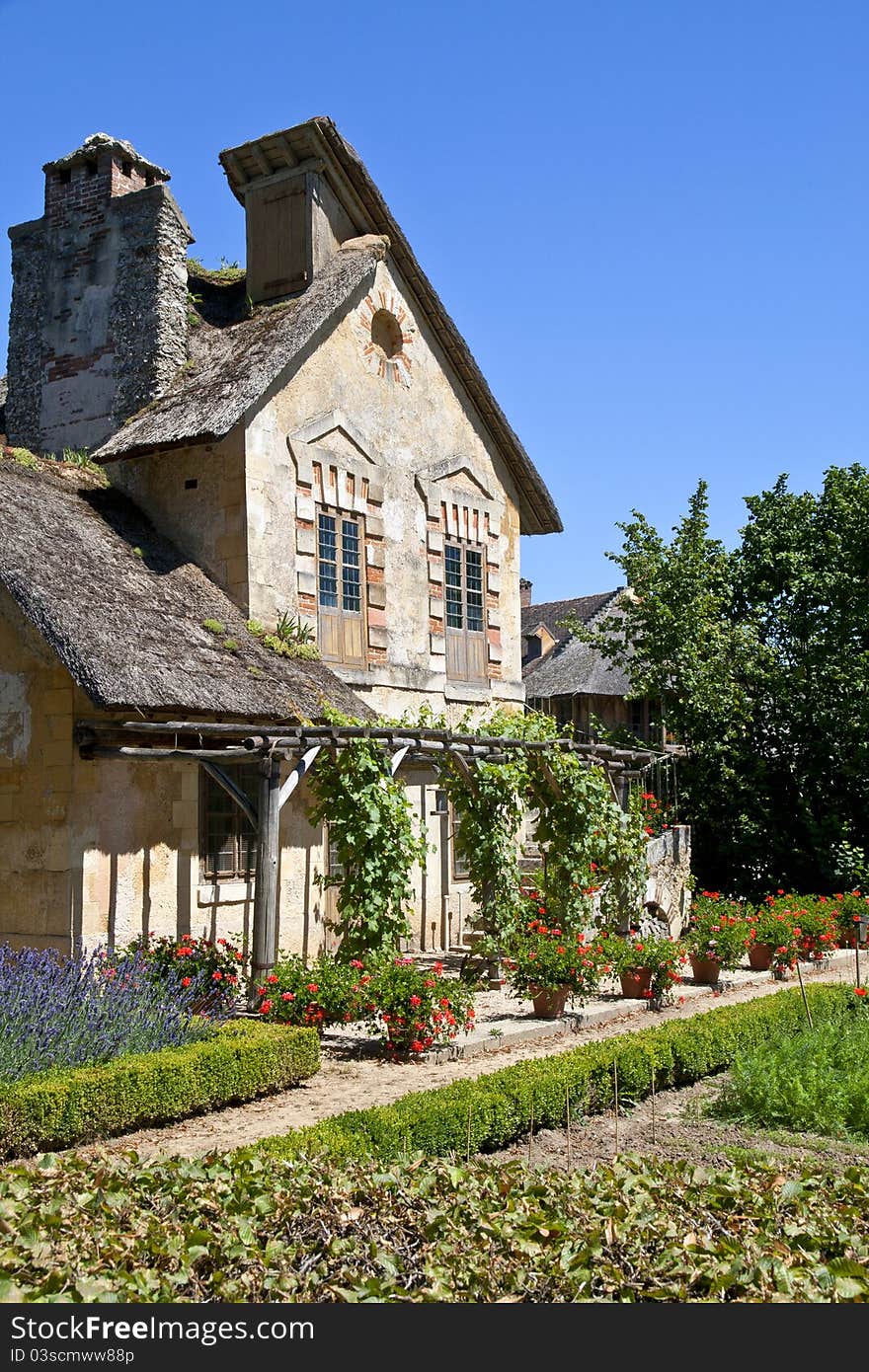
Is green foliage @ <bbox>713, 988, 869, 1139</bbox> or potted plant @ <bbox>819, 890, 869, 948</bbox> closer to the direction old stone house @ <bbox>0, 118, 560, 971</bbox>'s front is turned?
the green foliage

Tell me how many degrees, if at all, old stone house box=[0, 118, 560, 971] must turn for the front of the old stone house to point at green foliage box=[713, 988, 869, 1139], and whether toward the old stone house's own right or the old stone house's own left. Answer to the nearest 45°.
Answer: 0° — it already faces it

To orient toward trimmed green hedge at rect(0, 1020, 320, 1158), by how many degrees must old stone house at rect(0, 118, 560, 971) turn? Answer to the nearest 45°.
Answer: approximately 45° to its right

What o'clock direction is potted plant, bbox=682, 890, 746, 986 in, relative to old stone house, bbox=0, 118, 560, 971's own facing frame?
The potted plant is roughly at 11 o'clock from the old stone house.

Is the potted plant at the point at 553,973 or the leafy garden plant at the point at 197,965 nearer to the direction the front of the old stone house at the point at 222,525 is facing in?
the potted plant

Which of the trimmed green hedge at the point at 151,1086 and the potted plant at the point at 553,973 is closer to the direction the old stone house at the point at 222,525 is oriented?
the potted plant

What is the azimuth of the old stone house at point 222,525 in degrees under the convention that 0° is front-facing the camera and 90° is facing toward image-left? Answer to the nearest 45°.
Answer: approximately 315°

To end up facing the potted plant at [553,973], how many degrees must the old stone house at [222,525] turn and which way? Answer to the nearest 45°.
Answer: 0° — it already faces it

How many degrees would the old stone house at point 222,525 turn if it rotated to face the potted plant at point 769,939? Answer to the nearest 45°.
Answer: approximately 45° to its left

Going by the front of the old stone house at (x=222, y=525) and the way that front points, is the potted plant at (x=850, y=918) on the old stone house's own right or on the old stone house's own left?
on the old stone house's own left

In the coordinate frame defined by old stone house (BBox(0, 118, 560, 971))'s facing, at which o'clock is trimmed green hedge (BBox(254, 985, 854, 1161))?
The trimmed green hedge is roughly at 1 o'clock from the old stone house.

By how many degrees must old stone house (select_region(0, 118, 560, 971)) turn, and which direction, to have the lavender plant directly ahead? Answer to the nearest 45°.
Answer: approximately 45° to its right

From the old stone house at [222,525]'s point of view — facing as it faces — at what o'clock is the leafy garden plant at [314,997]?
The leafy garden plant is roughly at 1 o'clock from the old stone house.
